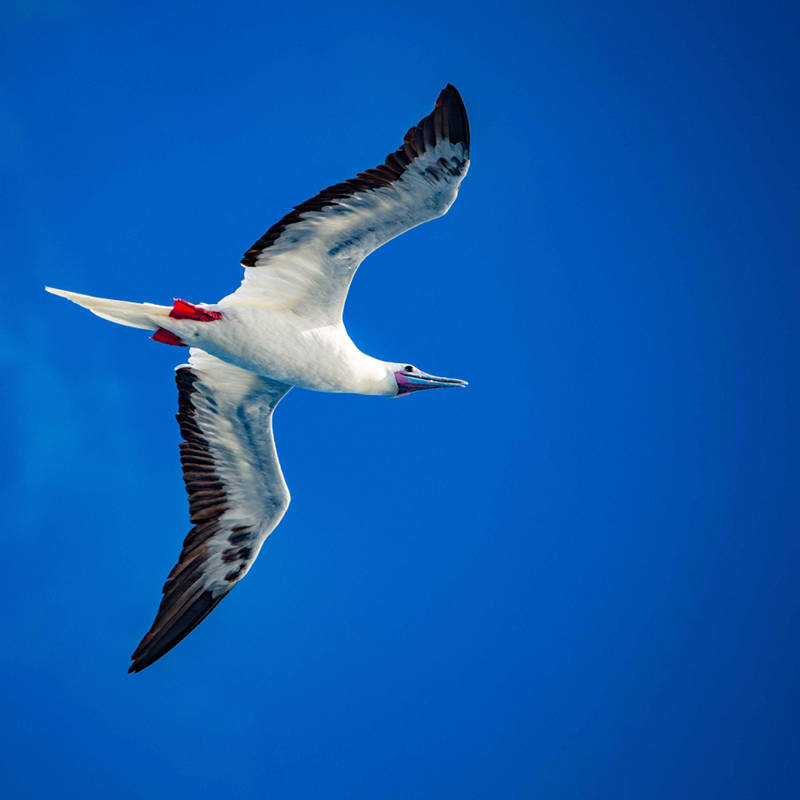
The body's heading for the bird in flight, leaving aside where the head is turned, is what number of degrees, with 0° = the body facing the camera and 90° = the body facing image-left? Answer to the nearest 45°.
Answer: approximately 270°
